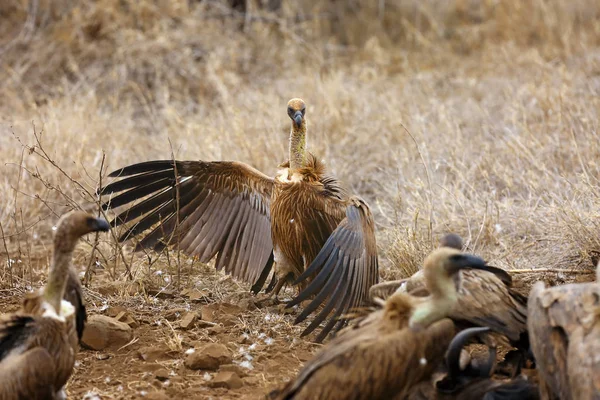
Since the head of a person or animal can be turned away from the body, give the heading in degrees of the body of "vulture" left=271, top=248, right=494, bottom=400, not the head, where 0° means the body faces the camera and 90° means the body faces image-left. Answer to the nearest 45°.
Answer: approximately 270°

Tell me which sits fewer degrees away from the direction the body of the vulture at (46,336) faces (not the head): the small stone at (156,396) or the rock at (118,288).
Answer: the small stone

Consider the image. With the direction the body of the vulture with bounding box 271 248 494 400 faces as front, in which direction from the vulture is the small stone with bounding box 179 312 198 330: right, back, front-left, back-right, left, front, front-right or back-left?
back-left

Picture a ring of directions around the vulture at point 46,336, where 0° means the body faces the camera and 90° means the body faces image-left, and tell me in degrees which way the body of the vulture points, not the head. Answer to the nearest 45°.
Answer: approximately 270°

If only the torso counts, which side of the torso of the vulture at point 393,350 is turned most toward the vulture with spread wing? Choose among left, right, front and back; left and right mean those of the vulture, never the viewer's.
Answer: left
